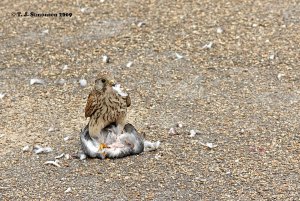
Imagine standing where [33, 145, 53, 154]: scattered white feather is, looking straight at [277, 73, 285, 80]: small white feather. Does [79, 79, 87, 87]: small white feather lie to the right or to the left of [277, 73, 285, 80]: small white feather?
left

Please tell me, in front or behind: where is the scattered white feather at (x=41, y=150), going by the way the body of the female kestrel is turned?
behind

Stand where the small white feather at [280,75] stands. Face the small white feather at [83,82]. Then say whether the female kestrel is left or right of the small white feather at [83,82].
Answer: left
